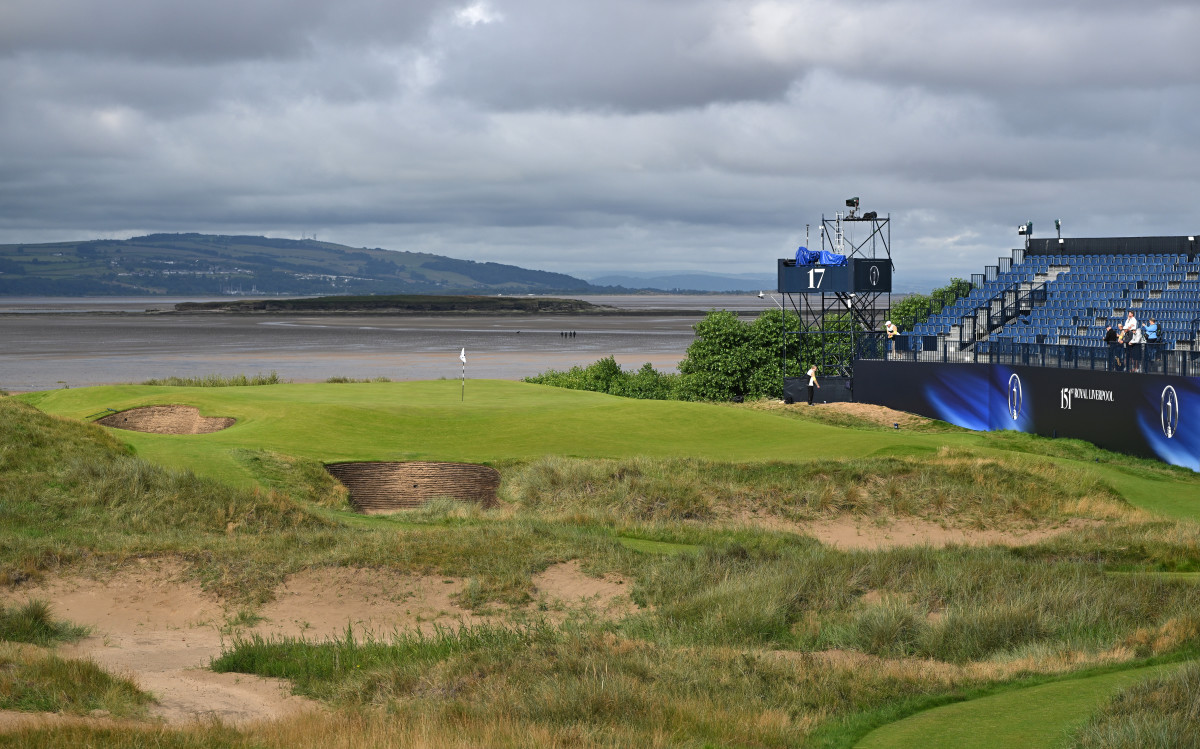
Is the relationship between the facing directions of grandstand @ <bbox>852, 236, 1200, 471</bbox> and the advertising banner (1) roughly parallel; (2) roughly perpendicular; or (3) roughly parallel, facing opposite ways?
roughly parallel

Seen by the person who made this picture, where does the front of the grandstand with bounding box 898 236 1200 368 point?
facing the viewer and to the left of the viewer

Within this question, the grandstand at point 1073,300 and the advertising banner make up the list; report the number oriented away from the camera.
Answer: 0

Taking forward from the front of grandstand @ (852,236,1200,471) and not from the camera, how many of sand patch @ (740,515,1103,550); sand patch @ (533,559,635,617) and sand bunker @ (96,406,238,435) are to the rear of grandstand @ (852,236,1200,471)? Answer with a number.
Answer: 0

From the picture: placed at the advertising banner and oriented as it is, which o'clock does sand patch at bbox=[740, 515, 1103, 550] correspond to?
The sand patch is roughly at 11 o'clock from the advertising banner.

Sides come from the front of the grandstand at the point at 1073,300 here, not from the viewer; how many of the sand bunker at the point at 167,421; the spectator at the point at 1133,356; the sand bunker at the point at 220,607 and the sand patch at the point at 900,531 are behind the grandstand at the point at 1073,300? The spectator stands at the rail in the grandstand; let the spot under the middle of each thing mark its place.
0

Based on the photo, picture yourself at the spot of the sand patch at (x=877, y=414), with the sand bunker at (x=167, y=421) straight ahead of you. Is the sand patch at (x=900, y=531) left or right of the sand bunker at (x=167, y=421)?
left

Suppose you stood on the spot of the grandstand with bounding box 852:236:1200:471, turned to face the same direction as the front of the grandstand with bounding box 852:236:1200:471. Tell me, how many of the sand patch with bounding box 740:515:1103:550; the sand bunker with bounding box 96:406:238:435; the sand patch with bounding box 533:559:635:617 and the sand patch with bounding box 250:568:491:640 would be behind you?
0

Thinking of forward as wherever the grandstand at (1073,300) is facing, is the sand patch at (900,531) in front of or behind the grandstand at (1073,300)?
in front

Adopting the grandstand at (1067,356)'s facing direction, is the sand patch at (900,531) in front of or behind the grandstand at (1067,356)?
in front

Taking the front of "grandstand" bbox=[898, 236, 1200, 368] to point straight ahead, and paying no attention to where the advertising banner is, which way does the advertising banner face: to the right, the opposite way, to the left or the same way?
the same way
